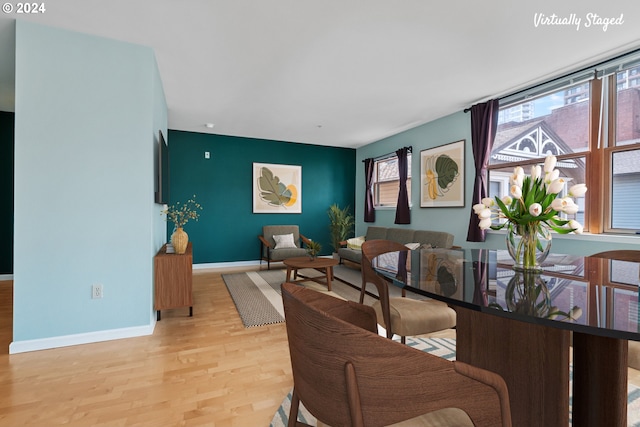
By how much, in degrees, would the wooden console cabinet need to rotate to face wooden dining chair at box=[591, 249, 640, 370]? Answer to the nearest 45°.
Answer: approximately 45° to its right

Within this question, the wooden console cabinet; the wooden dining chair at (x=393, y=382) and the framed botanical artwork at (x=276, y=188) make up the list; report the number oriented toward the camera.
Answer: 1

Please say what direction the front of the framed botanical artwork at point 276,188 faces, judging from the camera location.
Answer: facing the viewer

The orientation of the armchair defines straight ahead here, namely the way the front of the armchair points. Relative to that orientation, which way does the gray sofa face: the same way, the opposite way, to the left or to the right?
to the right

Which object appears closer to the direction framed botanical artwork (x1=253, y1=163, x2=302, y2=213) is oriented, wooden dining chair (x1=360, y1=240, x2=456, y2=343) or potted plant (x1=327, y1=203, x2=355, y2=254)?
the wooden dining chair

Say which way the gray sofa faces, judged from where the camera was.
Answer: facing the viewer and to the left of the viewer

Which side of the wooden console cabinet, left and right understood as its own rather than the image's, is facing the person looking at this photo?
right

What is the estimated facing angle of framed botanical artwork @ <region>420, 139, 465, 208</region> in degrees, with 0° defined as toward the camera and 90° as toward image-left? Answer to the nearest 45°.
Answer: approximately 45°

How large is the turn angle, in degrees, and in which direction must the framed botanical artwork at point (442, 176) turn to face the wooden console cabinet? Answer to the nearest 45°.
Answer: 0° — it already faces it

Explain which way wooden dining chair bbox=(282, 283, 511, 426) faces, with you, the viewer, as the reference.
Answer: facing away from the viewer and to the right of the viewer

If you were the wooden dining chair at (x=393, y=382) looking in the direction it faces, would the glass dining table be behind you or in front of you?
in front

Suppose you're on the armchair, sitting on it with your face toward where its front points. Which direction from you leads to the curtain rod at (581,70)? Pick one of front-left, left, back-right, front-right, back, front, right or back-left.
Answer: front

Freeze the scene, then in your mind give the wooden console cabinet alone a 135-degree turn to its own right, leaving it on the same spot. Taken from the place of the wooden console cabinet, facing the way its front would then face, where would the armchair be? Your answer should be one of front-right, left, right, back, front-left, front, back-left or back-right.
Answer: back

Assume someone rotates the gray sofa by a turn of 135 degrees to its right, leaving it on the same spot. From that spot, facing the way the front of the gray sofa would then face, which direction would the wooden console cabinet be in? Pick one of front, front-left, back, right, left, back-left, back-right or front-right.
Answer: back-left

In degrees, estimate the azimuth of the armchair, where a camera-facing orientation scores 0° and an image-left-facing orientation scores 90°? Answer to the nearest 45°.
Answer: approximately 315°

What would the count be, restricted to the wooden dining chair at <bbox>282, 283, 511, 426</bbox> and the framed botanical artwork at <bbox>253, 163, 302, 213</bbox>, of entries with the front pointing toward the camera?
1

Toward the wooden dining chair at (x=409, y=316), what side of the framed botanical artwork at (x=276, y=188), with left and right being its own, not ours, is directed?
front

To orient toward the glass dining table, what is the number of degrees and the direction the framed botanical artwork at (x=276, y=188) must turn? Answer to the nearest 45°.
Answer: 0° — it already faces it
